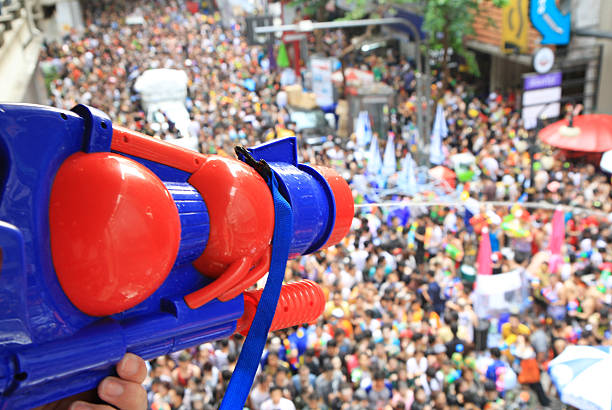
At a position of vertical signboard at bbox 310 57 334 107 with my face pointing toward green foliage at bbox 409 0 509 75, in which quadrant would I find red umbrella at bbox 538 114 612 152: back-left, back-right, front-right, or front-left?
front-right

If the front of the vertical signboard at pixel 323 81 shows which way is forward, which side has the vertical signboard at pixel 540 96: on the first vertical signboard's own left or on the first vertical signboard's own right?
on the first vertical signboard's own left

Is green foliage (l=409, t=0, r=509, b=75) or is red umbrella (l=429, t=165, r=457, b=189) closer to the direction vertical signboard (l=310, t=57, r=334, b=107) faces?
the red umbrella

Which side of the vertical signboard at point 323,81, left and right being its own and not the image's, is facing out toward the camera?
front

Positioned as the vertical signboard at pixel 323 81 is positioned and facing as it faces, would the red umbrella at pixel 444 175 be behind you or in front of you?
in front

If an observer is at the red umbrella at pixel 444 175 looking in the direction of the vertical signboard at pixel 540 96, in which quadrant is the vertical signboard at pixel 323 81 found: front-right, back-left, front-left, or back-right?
front-left

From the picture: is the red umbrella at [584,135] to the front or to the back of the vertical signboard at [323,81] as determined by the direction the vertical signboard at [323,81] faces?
to the front

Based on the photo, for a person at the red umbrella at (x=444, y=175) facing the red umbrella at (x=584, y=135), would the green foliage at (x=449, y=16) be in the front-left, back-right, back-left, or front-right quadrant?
front-left
